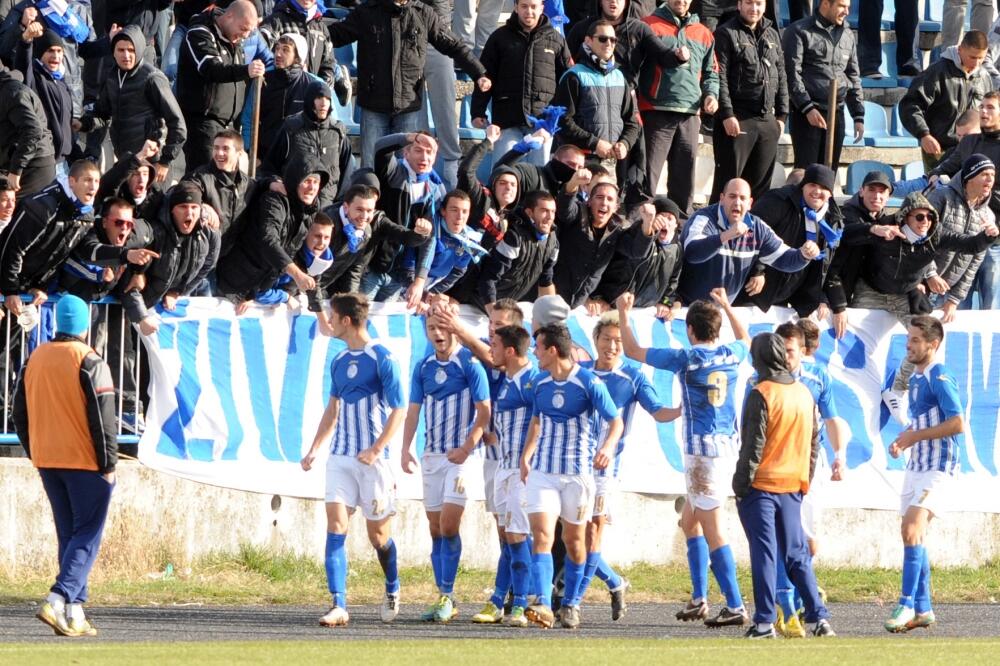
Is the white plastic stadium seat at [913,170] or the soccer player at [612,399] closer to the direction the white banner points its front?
the soccer player

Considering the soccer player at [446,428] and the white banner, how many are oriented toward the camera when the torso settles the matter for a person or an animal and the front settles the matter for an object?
2

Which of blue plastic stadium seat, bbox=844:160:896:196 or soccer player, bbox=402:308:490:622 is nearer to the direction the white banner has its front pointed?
the soccer player

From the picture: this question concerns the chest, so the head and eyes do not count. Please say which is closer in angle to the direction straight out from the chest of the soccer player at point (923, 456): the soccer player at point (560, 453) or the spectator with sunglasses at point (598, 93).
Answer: the soccer player

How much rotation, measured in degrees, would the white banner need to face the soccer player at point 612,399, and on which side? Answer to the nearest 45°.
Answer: approximately 45° to its left

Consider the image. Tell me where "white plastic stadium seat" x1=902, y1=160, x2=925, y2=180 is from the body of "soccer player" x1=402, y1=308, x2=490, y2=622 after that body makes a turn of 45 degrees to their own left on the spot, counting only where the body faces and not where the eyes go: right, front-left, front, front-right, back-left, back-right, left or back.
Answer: left

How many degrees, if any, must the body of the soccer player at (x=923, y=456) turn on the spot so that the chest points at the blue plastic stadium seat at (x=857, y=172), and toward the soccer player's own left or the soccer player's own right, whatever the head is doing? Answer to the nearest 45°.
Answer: approximately 135° to the soccer player's own right

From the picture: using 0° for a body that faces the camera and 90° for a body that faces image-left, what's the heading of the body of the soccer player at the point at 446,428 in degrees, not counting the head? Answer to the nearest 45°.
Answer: approximately 0°
